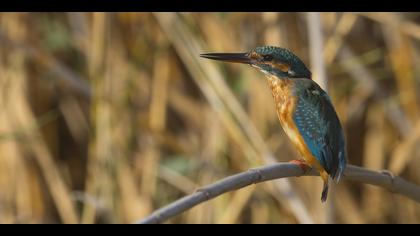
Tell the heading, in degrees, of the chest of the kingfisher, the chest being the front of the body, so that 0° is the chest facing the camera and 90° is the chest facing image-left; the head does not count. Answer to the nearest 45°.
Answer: approximately 90°
